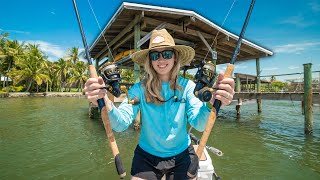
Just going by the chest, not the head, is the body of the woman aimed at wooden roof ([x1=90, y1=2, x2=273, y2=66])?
no

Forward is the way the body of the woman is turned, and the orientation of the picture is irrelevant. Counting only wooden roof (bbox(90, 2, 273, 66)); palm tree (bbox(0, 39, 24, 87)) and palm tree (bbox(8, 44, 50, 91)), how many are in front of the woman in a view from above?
0

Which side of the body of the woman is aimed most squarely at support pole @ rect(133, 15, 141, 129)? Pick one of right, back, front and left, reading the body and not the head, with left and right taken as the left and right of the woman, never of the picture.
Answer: back

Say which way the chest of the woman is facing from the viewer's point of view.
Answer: toward the camera

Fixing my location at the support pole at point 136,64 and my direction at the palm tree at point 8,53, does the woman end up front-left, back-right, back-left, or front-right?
back-left

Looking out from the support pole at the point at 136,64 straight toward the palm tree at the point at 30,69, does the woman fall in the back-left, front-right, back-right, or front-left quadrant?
back-left

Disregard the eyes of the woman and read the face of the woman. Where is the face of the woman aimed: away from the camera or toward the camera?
toward the camera

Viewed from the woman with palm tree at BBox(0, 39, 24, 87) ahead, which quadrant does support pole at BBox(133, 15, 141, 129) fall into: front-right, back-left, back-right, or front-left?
front-right

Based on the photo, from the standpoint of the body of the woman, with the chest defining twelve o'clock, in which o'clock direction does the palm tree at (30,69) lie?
The palm tree is roughly at 5 o'clock from the woman.
